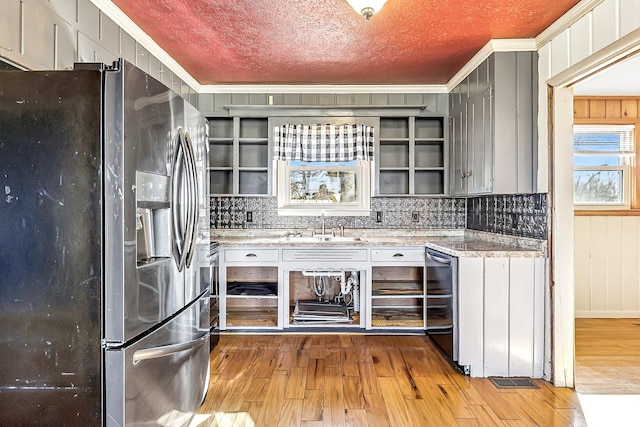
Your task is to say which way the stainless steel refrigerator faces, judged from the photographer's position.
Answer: facing the viewer and to the right of the viewer

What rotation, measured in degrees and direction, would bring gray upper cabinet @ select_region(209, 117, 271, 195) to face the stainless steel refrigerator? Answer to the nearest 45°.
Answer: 0° — it already faces it

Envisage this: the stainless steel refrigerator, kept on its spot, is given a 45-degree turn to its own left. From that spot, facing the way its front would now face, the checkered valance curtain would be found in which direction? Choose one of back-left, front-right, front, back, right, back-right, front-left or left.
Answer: front-left

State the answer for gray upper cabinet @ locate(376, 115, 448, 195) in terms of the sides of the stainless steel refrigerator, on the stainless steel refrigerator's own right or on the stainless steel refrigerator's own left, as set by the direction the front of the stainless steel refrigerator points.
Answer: on the stainless steel refrigerator's own left

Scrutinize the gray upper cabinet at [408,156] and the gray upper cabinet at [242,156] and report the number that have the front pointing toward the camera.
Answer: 2

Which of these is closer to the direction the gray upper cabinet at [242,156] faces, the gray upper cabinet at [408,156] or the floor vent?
the floor vent

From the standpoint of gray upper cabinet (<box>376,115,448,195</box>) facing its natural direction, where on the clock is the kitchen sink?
The kitchen sink is roughly at 2 o'clock from the gray upper cabinet.

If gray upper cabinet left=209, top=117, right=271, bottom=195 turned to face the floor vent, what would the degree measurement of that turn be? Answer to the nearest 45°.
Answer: approximately 45° to its left

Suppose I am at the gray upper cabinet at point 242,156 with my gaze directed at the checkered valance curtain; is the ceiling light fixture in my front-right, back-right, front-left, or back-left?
front-right

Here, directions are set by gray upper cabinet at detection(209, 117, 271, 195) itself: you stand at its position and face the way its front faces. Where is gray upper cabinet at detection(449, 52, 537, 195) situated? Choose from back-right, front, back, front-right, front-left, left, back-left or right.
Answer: front-left

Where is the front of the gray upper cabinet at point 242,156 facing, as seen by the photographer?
facing the viewer

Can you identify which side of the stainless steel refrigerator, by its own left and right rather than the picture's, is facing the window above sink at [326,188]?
left

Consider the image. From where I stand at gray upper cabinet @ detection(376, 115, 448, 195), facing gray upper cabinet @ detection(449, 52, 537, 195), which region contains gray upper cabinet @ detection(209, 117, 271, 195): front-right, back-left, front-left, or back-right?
back-right

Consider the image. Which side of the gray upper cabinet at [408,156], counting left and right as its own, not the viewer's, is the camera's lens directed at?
front

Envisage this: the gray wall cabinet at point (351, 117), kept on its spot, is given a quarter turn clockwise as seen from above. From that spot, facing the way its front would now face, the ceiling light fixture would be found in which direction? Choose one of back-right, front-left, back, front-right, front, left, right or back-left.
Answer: left

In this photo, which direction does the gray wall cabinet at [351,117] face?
toward the camera
